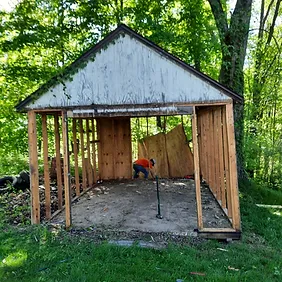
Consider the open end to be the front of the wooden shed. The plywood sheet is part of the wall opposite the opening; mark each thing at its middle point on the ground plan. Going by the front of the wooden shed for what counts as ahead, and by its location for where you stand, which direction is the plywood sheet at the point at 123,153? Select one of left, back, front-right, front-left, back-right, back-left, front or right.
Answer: back

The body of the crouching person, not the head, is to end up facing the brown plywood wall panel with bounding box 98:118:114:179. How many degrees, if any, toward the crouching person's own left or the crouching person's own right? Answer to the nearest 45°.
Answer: approximately 180°

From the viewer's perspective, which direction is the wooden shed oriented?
toward the camera

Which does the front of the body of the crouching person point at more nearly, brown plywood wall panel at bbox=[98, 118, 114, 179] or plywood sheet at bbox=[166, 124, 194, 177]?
the plywood sheet

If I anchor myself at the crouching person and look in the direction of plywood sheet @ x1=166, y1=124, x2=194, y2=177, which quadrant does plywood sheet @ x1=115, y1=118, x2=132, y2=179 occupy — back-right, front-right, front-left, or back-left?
back-left
